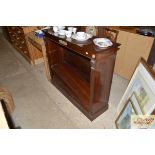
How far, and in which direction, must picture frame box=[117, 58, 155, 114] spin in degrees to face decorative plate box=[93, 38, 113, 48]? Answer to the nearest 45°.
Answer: approximately 45° to its right

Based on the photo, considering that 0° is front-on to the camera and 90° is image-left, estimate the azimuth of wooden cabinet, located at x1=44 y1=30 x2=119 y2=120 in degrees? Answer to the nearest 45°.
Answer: approximately 45°

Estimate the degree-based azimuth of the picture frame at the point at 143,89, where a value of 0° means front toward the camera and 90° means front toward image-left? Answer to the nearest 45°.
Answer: approximately 45°

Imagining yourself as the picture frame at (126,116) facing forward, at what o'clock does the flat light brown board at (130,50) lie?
The flat light brown board is roughly at 4 o'clock from the picture frame.

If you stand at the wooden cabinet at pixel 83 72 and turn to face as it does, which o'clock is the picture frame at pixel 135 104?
The picture frame is roughly at 9 o'clock from the wooden cabinet.

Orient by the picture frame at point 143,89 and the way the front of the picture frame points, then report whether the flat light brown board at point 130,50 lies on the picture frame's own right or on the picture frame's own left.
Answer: on the picture frame's own right
